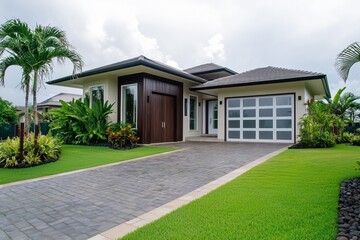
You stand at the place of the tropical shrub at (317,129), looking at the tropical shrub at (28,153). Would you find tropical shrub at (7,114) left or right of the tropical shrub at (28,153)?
right

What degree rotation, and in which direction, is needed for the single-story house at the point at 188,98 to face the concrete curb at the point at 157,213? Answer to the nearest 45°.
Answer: approximately 45° to its left

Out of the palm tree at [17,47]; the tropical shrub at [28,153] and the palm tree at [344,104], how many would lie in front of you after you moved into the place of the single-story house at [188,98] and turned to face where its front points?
2

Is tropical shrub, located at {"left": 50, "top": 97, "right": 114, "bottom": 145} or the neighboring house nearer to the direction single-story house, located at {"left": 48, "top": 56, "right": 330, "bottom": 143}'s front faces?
the tropical shrub

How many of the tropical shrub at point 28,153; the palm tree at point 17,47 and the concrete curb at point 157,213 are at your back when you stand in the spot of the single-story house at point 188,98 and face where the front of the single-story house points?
0

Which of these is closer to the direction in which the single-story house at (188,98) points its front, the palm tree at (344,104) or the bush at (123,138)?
the bush

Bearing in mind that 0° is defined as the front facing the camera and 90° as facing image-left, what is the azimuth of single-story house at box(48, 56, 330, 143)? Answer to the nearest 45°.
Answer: approximately 45°

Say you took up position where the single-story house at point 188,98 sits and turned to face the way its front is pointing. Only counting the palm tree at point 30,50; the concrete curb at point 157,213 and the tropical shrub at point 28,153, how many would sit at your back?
0

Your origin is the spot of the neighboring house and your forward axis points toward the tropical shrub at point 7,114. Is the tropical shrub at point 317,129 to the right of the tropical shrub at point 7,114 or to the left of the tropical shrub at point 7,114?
left

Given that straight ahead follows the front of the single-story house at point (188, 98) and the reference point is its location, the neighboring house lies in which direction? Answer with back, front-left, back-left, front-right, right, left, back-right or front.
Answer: right

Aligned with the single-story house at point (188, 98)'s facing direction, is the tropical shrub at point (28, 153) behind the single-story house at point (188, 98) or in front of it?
in front

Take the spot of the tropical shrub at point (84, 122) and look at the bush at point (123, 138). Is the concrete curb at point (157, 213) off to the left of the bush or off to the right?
right

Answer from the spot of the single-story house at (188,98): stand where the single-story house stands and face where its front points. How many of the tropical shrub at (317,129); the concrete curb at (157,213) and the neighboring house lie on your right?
1

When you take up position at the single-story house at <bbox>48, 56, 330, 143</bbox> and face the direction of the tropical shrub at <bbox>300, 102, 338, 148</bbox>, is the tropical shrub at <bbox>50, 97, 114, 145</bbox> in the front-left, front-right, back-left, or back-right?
back-right

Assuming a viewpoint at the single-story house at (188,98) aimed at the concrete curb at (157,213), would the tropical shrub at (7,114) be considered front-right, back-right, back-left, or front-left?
back-right

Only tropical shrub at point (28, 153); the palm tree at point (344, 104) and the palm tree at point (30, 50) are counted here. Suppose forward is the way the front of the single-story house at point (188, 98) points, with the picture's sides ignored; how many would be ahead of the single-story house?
2

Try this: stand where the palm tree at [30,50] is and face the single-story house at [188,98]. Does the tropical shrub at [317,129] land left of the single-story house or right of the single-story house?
right
